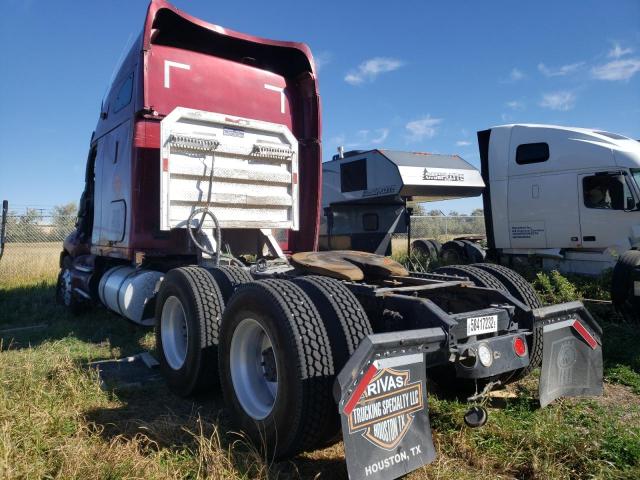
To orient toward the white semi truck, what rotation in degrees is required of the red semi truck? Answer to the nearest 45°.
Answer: approximately 90° to its right

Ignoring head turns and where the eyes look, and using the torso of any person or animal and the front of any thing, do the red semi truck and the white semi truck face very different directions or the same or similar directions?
very different directions

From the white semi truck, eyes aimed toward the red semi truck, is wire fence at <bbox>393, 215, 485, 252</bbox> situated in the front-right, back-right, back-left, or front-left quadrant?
back-right

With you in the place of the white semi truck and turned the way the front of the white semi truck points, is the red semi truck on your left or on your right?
on your right

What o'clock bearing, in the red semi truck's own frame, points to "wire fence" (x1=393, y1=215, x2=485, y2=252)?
The wire fence is roughly at 2 o'clock from the red semi truck.

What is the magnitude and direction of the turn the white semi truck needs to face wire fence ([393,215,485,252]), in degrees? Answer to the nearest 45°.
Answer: approximately 90° to its left

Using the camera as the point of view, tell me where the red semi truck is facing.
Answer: facing away from the viewer and to the left of the viewer

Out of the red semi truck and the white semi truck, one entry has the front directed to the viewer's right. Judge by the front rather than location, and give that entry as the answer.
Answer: the white semi truck

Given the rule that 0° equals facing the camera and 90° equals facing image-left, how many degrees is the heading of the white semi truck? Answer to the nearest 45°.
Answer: approximately 270°

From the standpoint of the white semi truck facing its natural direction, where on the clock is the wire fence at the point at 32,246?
The wire fence is roughly at 6 o'clock from the white semi truck.
